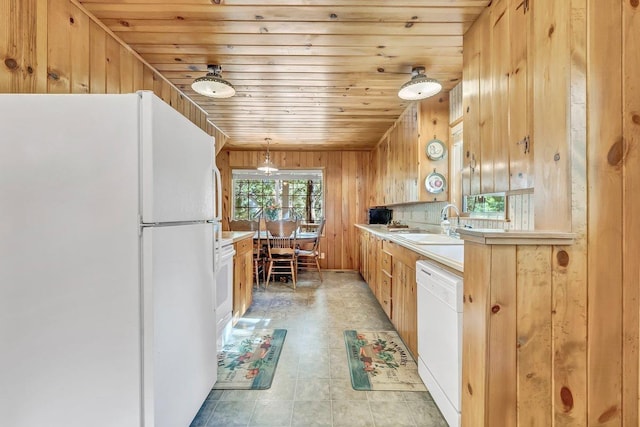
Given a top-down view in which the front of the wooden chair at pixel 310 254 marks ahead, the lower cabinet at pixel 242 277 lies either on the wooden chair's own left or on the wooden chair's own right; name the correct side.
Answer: on the wooden chair's own left

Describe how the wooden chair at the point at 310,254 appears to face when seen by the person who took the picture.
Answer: facing to the left of the viewer

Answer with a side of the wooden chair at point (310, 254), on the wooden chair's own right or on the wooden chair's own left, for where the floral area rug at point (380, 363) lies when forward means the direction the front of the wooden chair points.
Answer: on the wooden chair's own left

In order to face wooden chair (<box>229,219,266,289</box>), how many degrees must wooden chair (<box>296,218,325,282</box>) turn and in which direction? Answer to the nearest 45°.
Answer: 0° — it already faces it

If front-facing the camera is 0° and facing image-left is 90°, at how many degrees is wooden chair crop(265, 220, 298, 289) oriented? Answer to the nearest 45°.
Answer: approximately 180°

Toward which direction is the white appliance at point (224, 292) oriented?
to the viewer's right

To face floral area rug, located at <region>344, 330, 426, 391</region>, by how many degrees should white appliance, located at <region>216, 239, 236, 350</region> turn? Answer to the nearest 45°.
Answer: approximately 45° to its right
